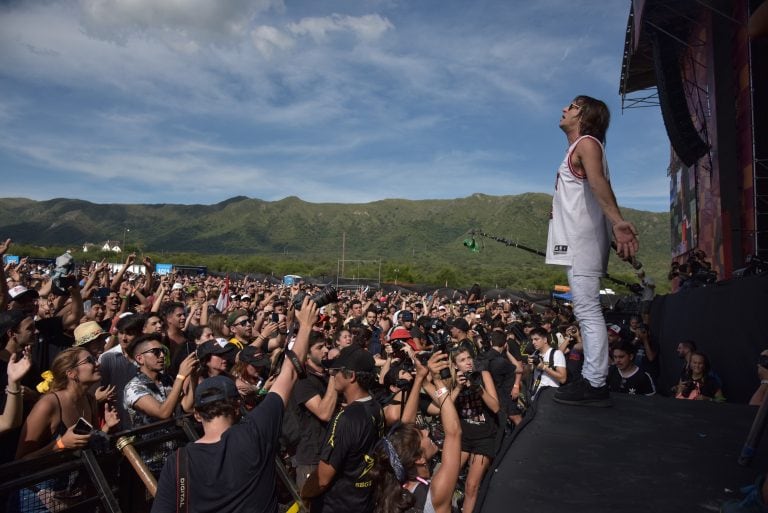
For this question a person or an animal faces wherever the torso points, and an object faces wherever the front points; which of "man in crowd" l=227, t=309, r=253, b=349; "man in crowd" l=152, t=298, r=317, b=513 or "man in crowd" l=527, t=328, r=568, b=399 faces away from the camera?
"man in crowd" l=152, t=298, r=317, b=513

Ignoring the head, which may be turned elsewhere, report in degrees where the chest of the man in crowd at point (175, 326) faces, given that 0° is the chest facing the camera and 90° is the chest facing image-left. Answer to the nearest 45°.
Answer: approximately 315°

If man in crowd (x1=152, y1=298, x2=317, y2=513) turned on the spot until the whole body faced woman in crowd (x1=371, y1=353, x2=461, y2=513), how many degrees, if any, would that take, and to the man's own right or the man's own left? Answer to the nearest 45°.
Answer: approximately 90° to the man's own right

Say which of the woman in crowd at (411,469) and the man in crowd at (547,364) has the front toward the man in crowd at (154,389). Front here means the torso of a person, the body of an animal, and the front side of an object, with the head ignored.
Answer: the man in crowd at (547,364)

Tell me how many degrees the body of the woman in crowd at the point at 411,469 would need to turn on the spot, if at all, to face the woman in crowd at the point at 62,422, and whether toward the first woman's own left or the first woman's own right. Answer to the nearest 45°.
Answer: approximately 135° to the first woman's own left

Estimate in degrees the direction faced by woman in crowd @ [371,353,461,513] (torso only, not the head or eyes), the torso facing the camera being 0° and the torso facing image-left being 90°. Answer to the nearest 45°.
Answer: approximately 225°

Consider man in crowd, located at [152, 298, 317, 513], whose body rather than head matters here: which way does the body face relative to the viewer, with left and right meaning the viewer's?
facing away from the viewer

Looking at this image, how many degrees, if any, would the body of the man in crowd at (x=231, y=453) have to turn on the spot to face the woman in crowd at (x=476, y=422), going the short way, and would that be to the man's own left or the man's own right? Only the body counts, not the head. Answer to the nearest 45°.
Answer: approximately 45° to the man's own right

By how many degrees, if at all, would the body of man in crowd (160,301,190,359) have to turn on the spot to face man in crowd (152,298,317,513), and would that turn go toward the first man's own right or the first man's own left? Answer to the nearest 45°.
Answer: approximately 45° to the first man's own right

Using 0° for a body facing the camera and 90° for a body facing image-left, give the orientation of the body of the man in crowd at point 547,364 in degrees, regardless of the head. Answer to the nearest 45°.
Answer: approximately 45°

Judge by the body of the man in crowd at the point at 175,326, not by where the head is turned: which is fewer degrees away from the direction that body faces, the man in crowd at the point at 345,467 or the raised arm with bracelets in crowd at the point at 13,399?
the man in crowd

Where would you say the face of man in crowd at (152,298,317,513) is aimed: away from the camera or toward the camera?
away from the camera

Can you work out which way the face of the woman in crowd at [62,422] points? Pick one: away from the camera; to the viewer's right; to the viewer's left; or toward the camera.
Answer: to the viewer's right
